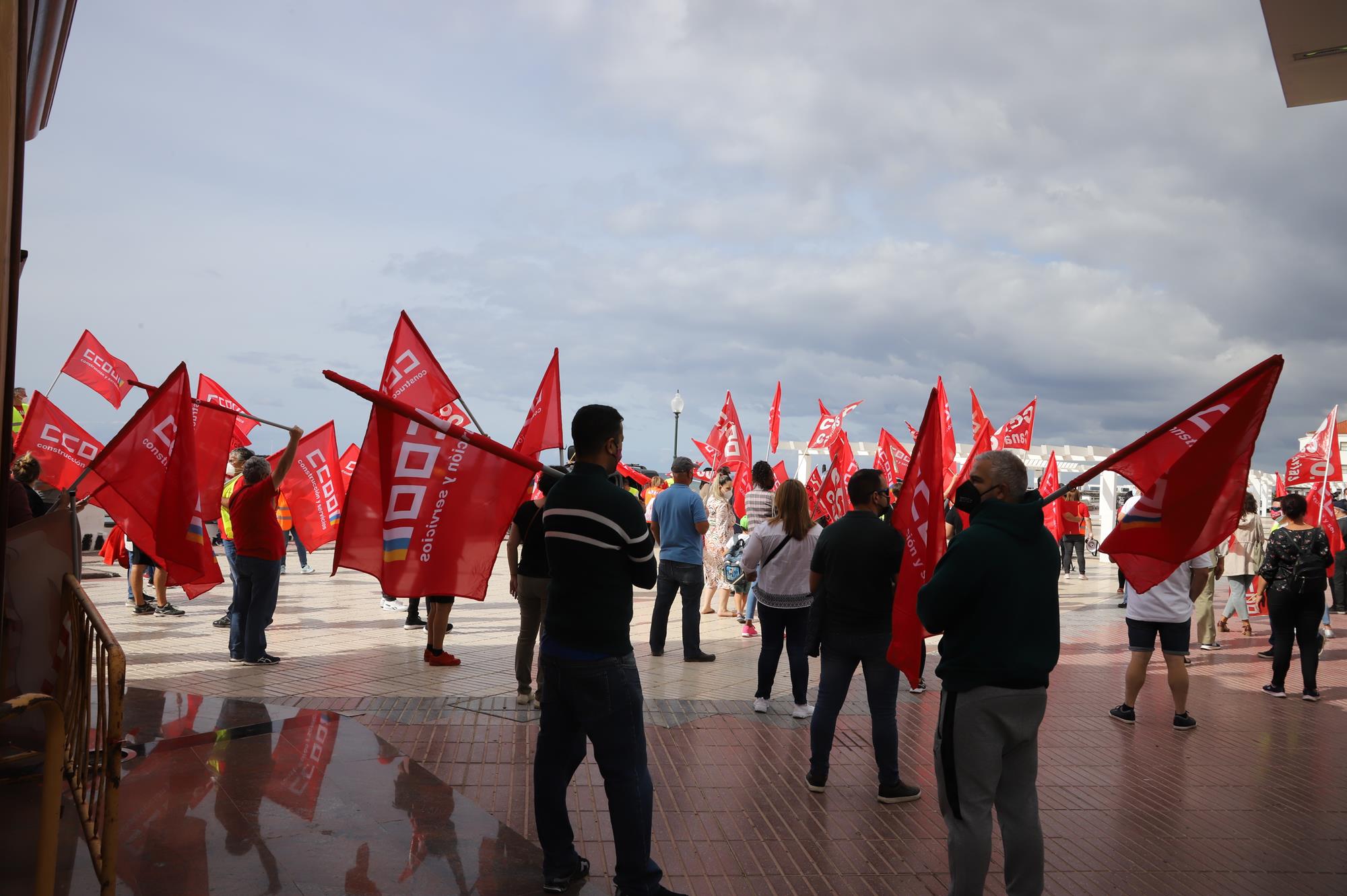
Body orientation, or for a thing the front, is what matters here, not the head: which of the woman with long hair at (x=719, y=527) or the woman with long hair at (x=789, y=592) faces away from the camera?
the woman with long hair at (x=789, y=592)

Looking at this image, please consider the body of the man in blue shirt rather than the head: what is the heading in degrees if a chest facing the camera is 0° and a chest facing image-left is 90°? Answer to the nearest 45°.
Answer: approximately 225°

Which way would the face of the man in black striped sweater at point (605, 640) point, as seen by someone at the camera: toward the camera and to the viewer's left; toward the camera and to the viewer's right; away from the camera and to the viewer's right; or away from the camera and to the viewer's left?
away from the camera and to the viewer's right

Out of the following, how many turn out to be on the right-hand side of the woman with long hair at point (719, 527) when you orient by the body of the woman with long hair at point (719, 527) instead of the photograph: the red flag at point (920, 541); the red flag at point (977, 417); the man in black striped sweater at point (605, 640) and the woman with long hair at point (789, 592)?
3

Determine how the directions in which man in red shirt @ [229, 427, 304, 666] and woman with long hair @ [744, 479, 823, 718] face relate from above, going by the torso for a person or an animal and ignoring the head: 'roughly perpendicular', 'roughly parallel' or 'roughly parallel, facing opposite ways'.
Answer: roughly parallel

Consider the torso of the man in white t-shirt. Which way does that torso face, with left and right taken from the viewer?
facing away from the viewer

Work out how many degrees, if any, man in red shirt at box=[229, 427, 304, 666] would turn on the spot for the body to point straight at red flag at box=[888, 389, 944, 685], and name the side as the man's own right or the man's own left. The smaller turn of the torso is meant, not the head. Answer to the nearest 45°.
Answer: approximately 90° to the man's own right

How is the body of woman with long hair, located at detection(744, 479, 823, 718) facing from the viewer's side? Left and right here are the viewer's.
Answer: facing away from the viewer

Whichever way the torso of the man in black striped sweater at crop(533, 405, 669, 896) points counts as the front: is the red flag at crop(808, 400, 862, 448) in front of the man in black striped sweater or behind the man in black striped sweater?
in front

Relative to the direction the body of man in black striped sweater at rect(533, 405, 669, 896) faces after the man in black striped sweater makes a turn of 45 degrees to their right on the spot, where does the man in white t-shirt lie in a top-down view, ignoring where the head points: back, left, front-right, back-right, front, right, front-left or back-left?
front-left

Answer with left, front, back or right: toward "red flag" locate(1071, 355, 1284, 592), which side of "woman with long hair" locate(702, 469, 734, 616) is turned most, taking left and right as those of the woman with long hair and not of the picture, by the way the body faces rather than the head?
right

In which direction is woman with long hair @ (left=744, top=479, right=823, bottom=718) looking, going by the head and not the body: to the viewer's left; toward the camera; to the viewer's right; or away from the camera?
away from the camera

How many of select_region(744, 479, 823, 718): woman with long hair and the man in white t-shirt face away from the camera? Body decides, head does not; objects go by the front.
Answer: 2

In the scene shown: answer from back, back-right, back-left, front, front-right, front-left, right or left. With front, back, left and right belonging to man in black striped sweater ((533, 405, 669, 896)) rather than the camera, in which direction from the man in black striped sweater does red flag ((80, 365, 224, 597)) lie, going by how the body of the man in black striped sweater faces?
left

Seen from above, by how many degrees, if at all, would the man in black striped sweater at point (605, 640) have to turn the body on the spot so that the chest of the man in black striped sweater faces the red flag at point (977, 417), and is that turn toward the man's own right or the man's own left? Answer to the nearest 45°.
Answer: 0° — they already face it

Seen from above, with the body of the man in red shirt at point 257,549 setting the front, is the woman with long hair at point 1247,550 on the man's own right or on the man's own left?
on the man's own right

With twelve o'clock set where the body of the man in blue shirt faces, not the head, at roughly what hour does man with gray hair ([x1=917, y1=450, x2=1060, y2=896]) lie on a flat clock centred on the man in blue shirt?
The man with gray hair is roughly at 4 o'clock from the man in blue shirt.

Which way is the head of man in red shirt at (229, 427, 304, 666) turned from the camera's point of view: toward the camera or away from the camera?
away from the camera

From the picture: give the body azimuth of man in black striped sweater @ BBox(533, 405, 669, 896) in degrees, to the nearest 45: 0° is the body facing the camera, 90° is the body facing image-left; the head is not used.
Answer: approximately 225°
